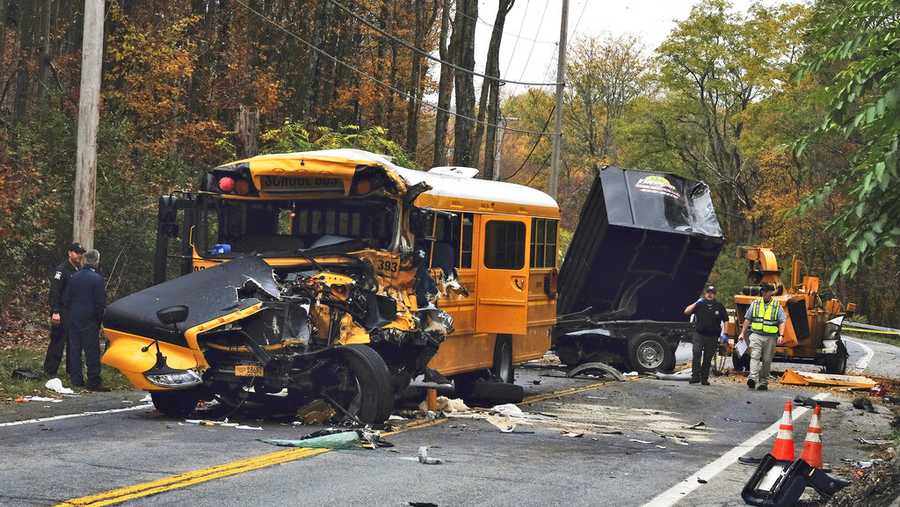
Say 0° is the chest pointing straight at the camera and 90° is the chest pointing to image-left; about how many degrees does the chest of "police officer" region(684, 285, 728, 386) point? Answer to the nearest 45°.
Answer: approximately 0°

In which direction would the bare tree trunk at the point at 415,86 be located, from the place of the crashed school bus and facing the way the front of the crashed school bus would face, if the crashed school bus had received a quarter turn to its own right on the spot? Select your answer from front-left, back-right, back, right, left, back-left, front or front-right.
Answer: front-right

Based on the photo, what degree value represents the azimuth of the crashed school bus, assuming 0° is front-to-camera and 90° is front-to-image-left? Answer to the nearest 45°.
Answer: approximately 45°

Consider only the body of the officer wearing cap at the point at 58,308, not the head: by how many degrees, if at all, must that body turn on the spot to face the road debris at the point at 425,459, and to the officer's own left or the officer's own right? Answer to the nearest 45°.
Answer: approximately 45° to the officer's own right

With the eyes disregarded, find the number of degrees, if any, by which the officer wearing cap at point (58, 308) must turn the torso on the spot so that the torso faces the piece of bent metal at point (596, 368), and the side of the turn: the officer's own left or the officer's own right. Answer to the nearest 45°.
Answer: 0° — they already face it

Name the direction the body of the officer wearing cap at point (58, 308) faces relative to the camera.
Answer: to the viewer's right

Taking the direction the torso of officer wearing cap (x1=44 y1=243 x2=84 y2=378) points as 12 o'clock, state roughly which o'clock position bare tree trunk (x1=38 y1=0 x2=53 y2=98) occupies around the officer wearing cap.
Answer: The bare tree trunk is roughly at 9 o'clock from the officer wearing cap.
